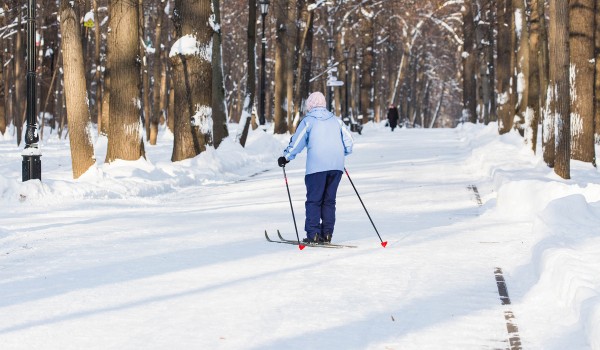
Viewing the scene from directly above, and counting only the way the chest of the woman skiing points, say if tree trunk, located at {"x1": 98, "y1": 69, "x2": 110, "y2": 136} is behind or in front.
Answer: in front

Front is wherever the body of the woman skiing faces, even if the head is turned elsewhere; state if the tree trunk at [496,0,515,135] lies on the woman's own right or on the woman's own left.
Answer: on the woman's own right

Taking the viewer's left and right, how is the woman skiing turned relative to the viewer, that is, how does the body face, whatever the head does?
facing away from the viewer and to the left of the viewer

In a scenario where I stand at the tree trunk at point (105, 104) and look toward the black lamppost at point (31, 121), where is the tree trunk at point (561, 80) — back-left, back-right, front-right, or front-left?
front-left

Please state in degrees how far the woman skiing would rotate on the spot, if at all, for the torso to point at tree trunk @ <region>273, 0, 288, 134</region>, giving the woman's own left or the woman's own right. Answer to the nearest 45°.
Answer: approximately 45° to the woman's own right

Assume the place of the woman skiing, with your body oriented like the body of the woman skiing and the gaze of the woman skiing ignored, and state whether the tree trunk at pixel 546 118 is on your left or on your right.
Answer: on your right

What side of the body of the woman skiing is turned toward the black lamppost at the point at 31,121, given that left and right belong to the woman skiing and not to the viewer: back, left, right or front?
front

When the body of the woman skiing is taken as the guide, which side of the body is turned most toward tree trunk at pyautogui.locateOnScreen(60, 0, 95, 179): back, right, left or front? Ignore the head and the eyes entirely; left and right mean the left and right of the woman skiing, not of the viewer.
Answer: front

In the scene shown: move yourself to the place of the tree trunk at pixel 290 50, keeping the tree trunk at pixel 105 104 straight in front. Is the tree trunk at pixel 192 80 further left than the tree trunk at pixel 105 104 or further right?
left

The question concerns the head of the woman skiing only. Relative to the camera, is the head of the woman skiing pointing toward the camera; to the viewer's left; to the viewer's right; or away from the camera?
away from the camera

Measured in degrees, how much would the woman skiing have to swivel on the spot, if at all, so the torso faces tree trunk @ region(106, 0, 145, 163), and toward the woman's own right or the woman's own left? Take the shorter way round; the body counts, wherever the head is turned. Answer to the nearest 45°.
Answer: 0° — they already face it

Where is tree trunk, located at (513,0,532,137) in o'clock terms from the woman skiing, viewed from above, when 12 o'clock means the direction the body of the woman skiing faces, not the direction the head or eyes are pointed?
The tree trunk is roughly at 2 o'clock from the woman skiing.

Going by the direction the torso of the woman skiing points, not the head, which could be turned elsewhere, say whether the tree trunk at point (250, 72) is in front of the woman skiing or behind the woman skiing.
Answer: in front

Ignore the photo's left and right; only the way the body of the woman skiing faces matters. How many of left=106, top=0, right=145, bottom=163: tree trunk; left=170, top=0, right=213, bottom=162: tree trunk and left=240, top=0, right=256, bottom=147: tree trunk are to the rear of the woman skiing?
0

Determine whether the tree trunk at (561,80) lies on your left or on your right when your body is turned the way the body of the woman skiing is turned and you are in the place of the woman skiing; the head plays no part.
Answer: on your right

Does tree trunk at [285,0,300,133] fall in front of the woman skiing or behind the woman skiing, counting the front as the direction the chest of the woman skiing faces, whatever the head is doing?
in front
